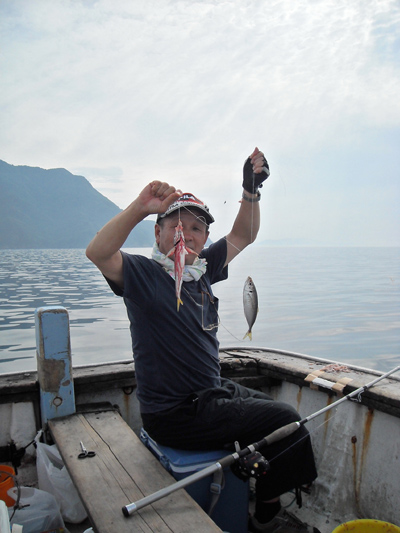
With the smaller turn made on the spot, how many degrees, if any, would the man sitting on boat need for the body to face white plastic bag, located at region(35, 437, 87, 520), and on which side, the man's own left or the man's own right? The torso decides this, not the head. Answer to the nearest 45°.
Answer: approximately 135° to the man's own right

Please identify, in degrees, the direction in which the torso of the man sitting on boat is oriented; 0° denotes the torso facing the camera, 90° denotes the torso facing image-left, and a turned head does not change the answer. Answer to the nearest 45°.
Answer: approximately 315°

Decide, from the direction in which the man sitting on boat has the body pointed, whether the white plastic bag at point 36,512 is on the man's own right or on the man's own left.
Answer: on the man's own right
